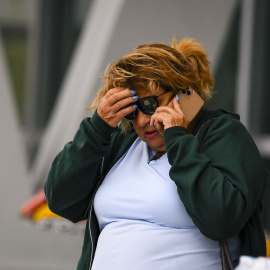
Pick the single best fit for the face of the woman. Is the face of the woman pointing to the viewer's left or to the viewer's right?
to the viewer's left

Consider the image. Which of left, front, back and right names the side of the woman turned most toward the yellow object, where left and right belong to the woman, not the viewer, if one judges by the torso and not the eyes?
right

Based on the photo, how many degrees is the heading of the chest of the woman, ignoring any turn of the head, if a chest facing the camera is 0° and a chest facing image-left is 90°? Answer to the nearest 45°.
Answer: approximately 45°
